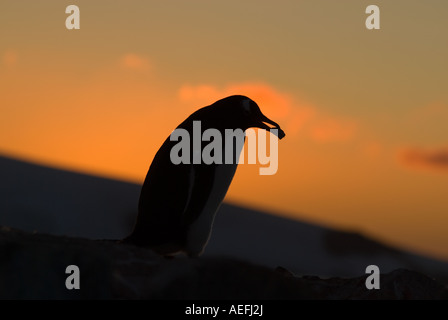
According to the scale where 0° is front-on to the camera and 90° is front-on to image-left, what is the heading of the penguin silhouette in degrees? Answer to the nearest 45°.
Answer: approximately 270°
